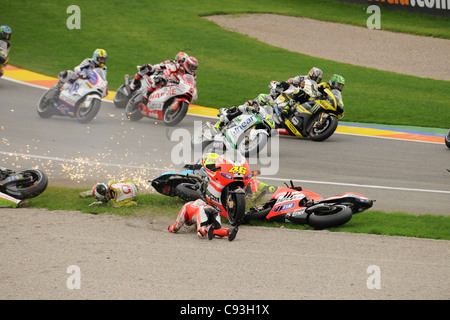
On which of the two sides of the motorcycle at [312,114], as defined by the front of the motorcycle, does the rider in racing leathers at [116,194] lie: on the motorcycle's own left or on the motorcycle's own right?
on the motorcycle's own right

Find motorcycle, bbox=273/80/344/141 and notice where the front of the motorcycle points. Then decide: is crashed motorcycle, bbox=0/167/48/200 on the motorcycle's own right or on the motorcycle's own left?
on the motorcycle's own right
